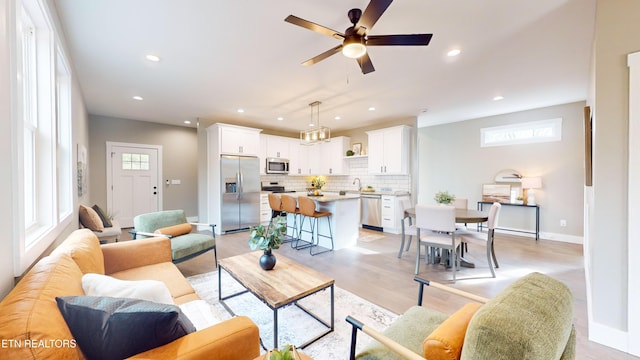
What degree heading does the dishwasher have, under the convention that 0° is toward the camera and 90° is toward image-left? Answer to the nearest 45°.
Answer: approximately 45°

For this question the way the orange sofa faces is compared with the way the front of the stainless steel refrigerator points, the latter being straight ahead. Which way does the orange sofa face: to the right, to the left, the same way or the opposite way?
to the left

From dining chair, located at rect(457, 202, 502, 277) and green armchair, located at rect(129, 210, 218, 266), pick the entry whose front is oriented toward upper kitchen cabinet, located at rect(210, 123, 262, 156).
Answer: the dining chair

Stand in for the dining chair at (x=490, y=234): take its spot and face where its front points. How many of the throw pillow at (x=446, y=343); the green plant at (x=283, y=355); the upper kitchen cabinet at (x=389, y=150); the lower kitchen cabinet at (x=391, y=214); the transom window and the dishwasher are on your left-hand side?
2

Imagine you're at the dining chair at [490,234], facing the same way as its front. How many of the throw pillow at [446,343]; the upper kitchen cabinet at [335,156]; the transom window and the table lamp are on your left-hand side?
1

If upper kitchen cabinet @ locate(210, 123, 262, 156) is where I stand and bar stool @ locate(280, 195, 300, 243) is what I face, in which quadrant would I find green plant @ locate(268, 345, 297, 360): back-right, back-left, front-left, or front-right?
front-right

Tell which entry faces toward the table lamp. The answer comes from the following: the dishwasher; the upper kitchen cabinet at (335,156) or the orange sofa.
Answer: the orange sofa

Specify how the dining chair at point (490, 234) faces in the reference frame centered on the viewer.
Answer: facing to the left of the viewer

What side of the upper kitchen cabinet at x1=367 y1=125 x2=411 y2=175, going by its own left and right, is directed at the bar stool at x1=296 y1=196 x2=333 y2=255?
front

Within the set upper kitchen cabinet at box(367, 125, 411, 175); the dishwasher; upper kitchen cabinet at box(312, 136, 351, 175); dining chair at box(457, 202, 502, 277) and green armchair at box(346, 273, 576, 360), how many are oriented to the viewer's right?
0

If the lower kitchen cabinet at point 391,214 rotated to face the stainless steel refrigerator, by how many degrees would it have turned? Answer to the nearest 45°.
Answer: approximately 45° to its right

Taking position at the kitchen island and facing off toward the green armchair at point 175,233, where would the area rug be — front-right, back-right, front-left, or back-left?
front-left

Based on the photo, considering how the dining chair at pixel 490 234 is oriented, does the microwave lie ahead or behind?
ahead

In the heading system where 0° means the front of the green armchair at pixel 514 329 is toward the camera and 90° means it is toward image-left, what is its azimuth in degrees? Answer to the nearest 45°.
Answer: approximately 135°

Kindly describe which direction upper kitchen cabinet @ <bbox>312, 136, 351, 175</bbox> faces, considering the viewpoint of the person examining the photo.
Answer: facing the viewer and to the left of the viewer

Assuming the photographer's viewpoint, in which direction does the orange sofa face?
facing to the right of the viewer

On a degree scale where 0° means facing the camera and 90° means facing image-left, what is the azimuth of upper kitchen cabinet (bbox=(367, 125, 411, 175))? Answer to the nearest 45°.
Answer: approximately 45°

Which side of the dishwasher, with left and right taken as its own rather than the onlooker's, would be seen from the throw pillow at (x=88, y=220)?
front

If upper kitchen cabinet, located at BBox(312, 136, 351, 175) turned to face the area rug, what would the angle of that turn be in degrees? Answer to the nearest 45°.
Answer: approximately 45° to its left
